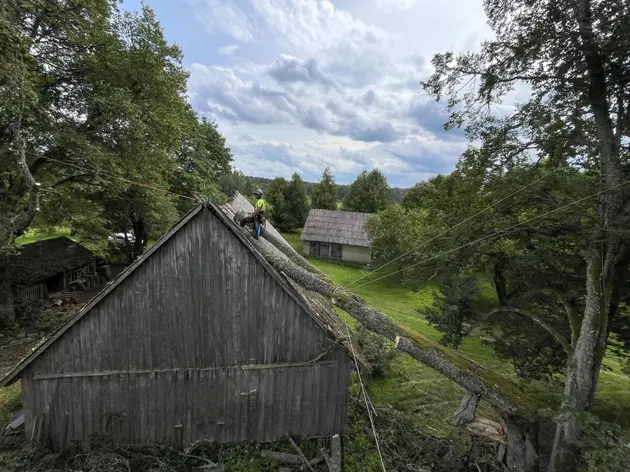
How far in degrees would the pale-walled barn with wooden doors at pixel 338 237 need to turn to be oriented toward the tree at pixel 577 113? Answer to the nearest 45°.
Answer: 0° — it already faces it

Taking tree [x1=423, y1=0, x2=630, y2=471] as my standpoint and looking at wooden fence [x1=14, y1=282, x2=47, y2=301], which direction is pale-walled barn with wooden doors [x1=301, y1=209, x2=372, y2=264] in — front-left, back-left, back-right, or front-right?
front-right

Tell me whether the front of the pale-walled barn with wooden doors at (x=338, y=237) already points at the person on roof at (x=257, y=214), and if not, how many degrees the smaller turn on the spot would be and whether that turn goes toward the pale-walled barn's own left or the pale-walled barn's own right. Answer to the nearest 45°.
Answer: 0° — it already faces them

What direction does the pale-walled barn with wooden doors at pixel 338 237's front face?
toward the camera

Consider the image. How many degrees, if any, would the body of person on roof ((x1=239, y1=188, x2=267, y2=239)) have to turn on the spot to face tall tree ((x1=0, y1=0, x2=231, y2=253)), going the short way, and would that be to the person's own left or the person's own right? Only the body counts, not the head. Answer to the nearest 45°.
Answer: approximately 45° to the person's own right

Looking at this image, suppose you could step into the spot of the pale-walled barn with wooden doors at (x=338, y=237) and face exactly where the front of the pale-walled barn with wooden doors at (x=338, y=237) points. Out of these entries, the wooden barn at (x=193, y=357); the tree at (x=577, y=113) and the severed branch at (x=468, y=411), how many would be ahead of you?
3

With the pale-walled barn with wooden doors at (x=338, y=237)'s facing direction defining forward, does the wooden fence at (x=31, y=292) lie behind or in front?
in front

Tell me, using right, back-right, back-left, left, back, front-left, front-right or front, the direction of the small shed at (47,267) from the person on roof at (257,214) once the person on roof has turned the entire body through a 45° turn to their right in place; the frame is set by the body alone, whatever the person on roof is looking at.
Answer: front

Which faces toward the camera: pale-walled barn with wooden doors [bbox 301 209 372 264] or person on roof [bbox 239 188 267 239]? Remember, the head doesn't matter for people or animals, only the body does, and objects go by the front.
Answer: the pale-walled barn with wooden doors

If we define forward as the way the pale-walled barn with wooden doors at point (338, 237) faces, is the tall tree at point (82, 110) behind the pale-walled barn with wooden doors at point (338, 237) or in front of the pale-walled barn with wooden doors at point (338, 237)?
in front

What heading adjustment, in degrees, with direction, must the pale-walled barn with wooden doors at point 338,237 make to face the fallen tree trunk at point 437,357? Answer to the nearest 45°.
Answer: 0° — it already faces it

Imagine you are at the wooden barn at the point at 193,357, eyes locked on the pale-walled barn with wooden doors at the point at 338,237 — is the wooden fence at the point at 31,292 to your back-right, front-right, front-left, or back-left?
front-left
